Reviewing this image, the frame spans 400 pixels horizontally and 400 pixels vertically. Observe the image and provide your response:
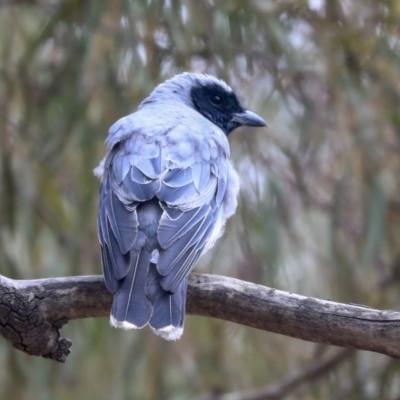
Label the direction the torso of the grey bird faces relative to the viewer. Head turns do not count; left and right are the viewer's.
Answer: facing away from the viewer
